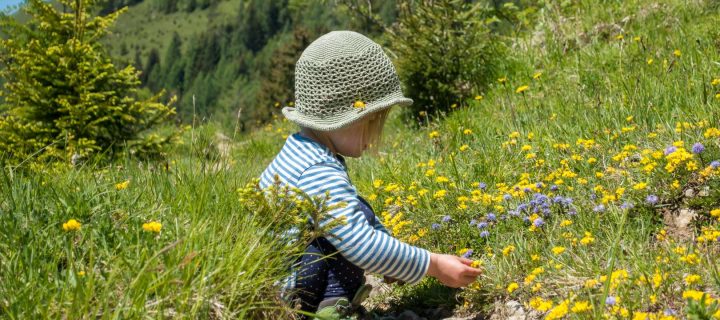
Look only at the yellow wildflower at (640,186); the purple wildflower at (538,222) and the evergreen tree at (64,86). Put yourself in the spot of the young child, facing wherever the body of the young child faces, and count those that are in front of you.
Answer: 2

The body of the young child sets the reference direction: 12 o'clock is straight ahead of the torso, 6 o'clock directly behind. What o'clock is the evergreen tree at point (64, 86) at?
The evergreen tree is roughly at 8 o'clock from the young child.

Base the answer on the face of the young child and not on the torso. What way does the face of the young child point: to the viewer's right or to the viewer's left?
to the viewer's right

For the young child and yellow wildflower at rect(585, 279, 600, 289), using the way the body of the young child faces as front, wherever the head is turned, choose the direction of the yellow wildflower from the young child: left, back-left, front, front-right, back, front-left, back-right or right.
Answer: front-right

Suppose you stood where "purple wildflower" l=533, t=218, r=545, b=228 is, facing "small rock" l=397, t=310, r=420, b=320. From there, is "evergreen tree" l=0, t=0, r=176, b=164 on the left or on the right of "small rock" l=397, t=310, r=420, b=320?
right

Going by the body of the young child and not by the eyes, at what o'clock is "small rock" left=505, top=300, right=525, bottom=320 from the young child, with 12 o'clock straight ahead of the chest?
The small rock is roughly at 1 o'clock from the young child.

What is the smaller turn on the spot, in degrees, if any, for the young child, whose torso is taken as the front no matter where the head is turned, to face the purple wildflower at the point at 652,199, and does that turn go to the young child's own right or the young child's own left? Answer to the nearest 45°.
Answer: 0° — they already face it

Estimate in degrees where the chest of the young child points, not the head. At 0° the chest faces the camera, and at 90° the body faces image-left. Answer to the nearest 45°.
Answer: approximately 270°

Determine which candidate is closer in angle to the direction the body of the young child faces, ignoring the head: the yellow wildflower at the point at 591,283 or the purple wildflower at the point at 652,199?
the purple wildflower

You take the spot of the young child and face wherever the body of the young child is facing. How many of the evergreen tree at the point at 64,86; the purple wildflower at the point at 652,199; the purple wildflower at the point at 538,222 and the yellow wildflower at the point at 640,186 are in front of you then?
3

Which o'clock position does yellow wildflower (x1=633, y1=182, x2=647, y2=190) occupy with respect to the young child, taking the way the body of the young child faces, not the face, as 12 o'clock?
The yellow wildflower is roughly at 12 o'clock from the young child.
